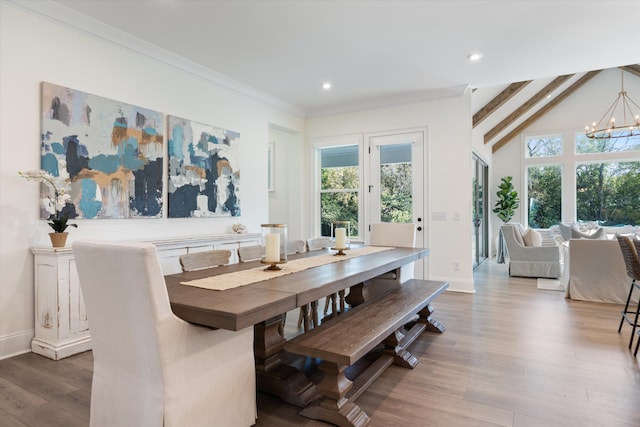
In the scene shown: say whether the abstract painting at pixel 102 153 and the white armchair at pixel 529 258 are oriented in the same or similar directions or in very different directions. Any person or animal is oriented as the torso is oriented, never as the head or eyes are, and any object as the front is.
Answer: same or similar directions

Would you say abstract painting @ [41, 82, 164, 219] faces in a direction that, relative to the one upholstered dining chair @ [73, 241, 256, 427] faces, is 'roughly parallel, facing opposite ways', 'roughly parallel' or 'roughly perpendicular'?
roughly perpendicular

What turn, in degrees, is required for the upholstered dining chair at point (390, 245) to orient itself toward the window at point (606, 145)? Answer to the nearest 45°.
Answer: approximately 180°

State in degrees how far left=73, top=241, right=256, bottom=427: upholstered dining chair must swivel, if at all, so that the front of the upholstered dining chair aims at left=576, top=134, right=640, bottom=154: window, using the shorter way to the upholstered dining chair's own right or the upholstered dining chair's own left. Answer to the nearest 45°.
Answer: approximately 45° to the upholstered dining chair's own right

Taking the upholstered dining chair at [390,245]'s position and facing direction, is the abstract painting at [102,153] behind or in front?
in front

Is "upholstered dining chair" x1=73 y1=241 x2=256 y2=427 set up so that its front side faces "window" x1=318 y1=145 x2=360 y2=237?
yes

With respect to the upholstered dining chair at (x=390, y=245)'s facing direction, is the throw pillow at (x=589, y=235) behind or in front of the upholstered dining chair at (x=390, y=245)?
behind

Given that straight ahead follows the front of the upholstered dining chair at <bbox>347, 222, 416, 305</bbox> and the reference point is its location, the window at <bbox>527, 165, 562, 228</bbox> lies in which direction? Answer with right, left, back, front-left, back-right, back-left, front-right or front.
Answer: back

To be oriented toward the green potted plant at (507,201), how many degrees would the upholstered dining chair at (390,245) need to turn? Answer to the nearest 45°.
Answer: approximately 180°

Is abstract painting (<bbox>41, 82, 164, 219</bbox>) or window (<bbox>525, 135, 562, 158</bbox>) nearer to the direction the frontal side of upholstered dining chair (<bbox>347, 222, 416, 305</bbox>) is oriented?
the abstract painting

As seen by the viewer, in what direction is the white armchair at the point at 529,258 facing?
to the viewer's right

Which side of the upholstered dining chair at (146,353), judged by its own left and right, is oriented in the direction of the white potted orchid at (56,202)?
left

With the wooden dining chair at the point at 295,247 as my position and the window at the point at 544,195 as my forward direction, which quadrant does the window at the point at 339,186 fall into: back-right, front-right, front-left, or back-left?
front-left

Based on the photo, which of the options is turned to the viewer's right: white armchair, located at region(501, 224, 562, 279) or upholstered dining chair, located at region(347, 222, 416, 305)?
the white armchair

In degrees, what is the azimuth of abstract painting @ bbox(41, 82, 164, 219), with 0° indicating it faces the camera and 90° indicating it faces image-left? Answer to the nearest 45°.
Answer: approximately 315°

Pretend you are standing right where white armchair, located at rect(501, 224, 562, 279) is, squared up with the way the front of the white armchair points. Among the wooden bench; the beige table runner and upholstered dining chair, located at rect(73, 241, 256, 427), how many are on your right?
3

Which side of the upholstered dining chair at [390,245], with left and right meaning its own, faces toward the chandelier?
back
